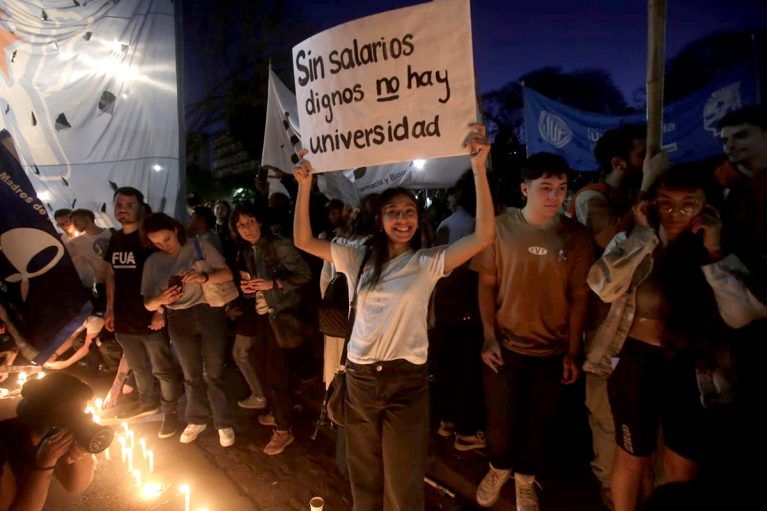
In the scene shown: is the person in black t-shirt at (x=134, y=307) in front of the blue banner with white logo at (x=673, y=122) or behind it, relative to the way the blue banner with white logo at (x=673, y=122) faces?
in front

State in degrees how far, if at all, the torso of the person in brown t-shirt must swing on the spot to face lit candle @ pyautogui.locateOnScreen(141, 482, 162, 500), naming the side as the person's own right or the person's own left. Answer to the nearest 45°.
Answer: approximately 90° to the person's own right

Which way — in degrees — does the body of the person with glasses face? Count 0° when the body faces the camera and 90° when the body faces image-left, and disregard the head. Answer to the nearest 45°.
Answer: approximately 0°

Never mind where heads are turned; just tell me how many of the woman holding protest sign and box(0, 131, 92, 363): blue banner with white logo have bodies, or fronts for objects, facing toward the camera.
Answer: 2

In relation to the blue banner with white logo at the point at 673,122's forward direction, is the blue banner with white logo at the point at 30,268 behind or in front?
in front

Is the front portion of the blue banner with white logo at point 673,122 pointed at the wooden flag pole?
yes

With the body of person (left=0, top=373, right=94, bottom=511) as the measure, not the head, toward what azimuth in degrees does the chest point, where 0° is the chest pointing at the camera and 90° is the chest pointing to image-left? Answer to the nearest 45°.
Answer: approximately 270°

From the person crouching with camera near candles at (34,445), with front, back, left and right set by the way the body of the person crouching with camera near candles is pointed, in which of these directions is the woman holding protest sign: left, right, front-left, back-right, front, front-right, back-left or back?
front-left

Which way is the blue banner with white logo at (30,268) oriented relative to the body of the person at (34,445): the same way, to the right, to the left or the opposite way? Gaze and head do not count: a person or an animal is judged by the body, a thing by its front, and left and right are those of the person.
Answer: to the right
